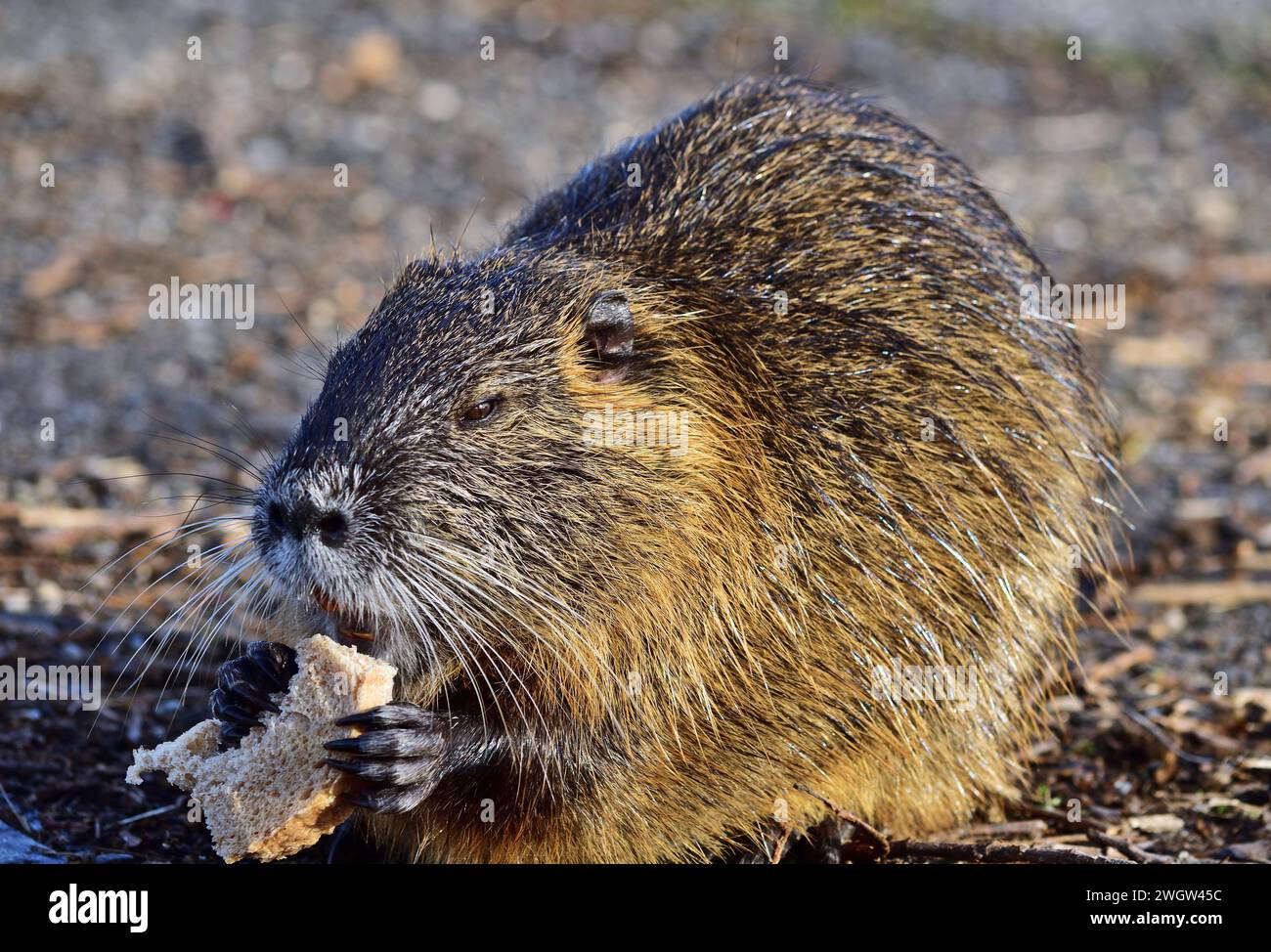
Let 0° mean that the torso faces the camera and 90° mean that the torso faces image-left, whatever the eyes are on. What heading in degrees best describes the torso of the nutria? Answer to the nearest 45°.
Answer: approximately 45°
